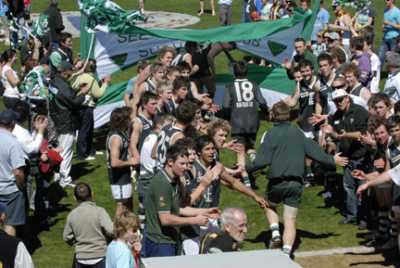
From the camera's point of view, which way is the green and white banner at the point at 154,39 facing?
toward the camera

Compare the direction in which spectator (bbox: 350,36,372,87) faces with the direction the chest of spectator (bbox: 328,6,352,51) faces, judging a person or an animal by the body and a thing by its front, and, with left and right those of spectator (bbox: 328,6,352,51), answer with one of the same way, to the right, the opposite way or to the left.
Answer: the same way

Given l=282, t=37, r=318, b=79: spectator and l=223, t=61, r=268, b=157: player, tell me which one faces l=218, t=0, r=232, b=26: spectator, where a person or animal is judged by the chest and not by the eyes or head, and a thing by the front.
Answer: l=223, t=61, r=268, b=157: player

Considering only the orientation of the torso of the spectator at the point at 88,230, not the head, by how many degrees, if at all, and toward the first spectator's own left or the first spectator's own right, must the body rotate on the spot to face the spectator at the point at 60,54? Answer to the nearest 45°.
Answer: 0° — they already face them

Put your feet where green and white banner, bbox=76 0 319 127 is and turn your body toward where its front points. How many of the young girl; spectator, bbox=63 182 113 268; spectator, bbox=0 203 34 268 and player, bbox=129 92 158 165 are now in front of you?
4

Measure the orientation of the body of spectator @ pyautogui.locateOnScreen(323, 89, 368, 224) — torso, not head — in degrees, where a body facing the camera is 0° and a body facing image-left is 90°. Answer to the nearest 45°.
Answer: approximately 45°

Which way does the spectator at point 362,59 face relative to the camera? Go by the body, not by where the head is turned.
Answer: to the viewer's left

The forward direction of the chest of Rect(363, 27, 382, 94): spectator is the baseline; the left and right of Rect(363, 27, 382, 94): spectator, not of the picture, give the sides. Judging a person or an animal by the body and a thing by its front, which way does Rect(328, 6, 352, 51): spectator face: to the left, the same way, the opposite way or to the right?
the same way

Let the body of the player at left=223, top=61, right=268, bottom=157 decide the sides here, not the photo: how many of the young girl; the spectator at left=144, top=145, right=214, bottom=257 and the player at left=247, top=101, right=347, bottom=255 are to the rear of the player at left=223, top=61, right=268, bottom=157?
3

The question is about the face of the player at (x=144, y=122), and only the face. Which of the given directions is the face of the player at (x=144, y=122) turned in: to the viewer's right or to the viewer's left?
to the viewer's right

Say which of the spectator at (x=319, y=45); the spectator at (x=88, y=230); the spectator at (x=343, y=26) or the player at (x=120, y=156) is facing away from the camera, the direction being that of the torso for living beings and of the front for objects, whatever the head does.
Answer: the spectator at (x=88, y=230)

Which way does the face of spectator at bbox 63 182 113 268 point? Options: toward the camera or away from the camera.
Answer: away from the camera

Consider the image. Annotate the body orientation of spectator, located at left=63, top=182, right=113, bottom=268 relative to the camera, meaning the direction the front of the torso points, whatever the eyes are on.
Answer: away from the camera
